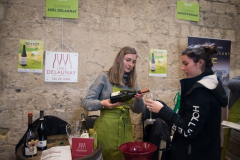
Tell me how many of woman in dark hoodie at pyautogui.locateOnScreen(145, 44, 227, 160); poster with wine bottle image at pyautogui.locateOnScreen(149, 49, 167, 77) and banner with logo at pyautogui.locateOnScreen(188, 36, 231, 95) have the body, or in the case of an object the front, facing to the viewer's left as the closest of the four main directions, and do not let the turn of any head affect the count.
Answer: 1

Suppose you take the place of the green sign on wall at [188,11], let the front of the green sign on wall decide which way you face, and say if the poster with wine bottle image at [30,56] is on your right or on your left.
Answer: on your right

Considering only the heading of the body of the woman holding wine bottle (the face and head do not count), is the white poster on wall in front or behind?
behind

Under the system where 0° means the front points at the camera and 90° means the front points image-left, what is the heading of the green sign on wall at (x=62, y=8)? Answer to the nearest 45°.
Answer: approximately 0°

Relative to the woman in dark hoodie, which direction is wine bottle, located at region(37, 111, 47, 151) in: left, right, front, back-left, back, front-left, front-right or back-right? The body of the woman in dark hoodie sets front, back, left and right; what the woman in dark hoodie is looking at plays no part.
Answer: front

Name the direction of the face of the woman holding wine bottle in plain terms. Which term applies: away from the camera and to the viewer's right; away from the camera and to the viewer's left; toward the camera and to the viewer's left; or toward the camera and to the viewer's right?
toward the camera and to the viewer's right

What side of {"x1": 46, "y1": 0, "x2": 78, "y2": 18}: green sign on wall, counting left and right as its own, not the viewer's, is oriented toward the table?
front

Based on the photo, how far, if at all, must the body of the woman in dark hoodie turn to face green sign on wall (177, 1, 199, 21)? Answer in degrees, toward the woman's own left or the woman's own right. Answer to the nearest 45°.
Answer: approximately 90° to the woman's own right

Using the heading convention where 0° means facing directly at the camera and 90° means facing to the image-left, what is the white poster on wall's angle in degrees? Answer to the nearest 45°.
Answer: approximately 0°

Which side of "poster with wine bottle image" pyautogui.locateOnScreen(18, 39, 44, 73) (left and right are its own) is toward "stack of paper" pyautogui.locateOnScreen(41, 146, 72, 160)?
front

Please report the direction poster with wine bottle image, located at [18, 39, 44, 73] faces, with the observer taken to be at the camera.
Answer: facing the viewer

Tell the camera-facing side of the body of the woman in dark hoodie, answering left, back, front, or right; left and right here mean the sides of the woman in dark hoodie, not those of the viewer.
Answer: left

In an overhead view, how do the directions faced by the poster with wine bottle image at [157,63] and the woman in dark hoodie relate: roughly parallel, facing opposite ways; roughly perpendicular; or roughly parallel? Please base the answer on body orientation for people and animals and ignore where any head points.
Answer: roughly perpendicular

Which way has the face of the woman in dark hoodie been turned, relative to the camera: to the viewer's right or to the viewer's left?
to the viewer's left

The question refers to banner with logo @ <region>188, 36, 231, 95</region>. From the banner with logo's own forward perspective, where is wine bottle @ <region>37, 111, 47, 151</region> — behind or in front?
in front
